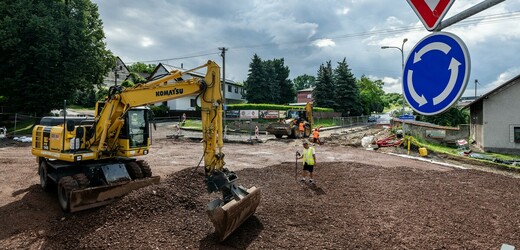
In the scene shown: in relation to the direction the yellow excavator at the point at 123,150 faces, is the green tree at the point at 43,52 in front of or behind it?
behind

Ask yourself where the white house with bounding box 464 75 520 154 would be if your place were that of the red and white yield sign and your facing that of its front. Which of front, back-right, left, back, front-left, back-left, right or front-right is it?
back

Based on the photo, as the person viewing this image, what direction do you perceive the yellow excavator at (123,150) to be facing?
facing the viewer and to the right of the viewer

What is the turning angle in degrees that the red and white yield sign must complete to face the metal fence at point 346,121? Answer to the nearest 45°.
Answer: approximately 180°

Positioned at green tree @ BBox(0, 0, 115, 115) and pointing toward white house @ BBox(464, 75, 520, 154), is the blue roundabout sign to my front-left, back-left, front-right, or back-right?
front-right

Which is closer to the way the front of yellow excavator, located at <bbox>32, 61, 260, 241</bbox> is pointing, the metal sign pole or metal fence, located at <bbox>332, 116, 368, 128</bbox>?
the metal sign pole

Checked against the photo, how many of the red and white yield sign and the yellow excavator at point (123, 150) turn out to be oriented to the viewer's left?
0

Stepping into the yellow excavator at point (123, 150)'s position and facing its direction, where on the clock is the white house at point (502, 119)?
The white house is roughly at 10 o'clock from the yellow excavator.

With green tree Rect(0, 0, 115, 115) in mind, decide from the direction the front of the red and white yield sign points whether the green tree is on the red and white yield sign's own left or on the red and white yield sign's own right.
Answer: on the red and white yield sign's own right

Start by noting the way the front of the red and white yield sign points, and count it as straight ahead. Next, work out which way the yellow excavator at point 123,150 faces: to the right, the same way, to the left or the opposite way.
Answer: to the left

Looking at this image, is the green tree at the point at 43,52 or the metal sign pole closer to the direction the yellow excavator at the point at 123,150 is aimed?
the metal sign pole

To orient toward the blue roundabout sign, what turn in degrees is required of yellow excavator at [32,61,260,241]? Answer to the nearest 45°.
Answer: approximately 45° to its right

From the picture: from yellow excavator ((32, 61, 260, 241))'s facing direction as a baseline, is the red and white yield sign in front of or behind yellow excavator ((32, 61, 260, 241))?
in front
